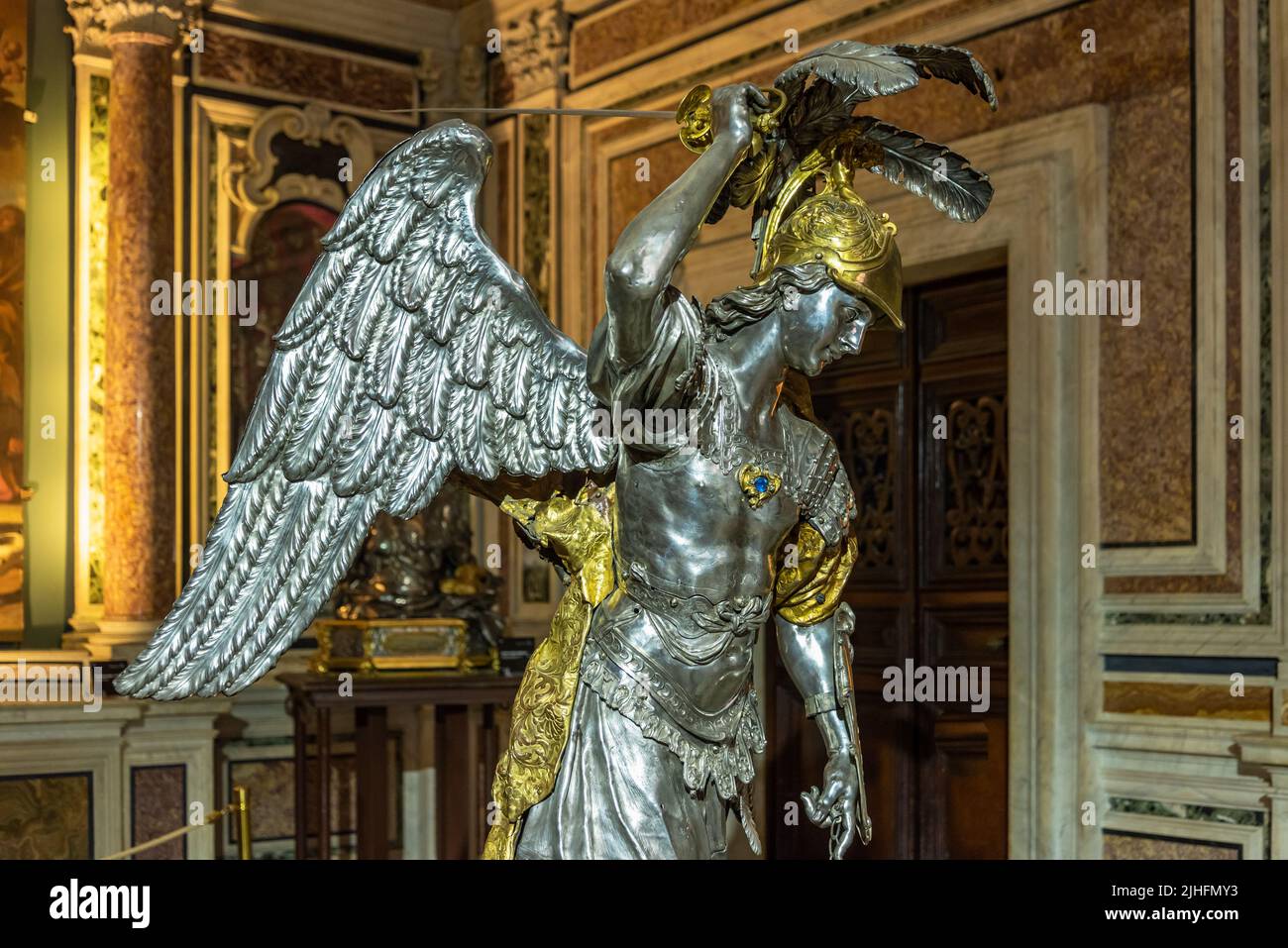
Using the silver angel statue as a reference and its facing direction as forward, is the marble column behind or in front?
behind

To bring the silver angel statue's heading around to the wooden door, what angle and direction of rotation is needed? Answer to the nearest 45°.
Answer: approximately 90° to its left

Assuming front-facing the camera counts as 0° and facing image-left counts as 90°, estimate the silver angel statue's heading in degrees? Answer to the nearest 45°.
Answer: approximately 315°
